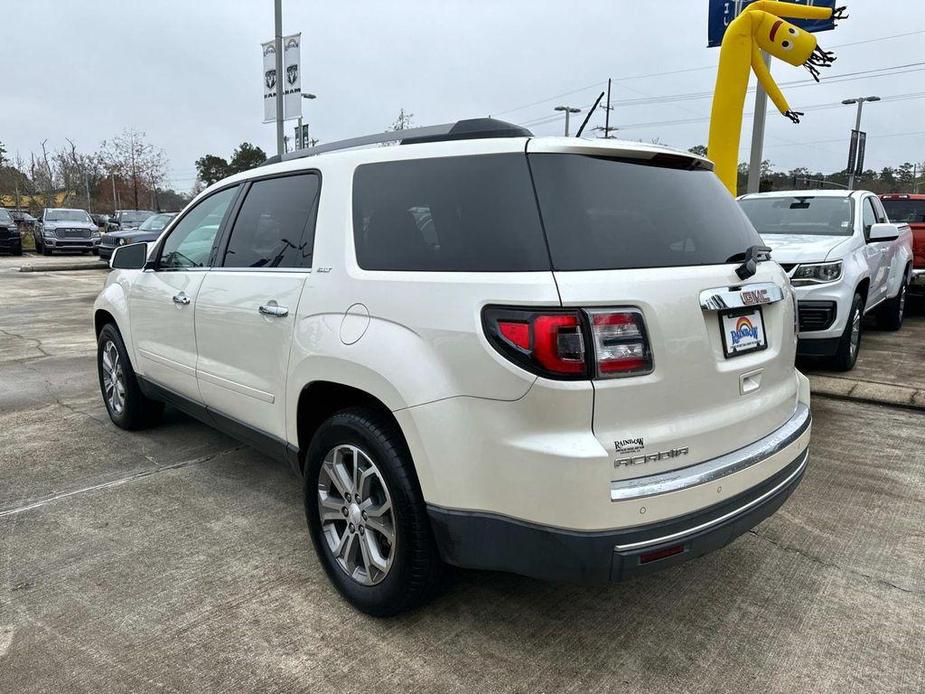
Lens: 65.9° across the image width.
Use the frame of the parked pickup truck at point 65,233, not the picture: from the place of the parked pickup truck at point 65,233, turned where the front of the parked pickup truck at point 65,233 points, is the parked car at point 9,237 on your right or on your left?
on your right

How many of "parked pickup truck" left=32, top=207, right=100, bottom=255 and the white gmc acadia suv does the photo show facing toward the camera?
1

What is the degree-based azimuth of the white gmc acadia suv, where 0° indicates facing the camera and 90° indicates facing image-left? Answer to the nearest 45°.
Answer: approximately 135°

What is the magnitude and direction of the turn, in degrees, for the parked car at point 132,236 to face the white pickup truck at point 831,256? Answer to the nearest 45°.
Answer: approximately 45° to its left

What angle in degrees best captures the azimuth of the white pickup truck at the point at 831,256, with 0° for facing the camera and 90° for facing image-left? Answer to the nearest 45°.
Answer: approximately 45°

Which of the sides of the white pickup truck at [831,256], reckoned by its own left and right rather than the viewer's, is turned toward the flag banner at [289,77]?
right

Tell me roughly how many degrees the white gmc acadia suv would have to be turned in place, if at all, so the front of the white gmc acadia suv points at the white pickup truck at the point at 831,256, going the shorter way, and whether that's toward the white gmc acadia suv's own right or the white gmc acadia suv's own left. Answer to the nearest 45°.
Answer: approximately 90° to the white gmc acadia suv's own right

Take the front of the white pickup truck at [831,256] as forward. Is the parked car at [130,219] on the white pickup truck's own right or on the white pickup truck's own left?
on the white pickup truck's own right

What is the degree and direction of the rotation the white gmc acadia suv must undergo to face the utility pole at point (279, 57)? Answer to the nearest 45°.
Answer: approximately 45° to its right

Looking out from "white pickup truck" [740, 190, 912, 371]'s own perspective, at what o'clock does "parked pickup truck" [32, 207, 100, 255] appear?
The parked pickup truck is roughly at 2 o'clock from the white pickup truck.

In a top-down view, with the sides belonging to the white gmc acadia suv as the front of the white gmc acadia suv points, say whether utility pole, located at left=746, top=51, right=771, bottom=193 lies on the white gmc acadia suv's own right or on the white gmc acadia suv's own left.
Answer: on the white gmc acadia suv's own right

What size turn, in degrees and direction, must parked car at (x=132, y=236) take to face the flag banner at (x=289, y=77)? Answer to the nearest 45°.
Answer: approximately 90° to its left

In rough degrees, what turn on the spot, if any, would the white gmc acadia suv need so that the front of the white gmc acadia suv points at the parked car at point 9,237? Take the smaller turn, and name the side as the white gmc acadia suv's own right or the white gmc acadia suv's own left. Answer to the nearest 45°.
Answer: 0° — it already faces it
